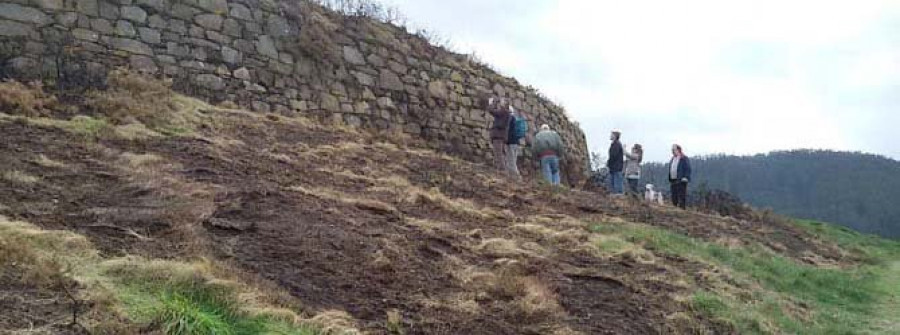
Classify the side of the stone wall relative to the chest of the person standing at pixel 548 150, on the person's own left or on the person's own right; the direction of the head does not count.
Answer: on the person's own left

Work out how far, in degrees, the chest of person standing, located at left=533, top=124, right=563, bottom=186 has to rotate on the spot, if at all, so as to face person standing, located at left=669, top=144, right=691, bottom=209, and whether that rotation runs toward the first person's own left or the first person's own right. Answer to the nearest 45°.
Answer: approximately 90° to the first person's own right

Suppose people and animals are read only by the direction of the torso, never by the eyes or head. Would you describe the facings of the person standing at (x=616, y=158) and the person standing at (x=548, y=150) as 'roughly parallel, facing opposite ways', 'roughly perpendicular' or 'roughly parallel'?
roughly perpendicular

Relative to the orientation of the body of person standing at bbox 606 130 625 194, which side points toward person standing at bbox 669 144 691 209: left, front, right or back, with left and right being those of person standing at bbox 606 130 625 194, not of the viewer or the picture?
back

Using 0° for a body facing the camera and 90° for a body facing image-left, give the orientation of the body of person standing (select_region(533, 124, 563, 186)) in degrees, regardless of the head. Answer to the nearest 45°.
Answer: approximately 180°

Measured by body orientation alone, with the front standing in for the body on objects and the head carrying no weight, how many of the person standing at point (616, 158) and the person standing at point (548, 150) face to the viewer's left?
1

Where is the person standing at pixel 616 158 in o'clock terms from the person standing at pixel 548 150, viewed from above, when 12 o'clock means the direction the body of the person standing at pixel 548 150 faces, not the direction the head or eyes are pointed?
the person standing at pixel 616 158 is roughly at 2 o'clock from the person standing at pixel 548 150.

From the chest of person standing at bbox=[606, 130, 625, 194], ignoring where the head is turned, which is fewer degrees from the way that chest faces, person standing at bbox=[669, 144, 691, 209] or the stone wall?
the stone wall

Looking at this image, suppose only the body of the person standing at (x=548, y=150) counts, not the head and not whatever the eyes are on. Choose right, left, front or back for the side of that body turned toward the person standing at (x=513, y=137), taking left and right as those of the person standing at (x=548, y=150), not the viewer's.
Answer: left

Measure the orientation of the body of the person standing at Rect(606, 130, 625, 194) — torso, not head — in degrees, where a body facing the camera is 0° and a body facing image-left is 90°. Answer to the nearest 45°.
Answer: approximately 90°
